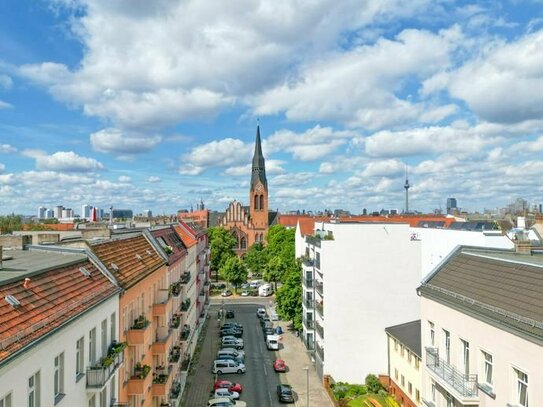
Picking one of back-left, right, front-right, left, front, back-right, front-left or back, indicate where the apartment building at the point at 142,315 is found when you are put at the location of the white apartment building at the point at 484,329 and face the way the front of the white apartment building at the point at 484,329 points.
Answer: front-right

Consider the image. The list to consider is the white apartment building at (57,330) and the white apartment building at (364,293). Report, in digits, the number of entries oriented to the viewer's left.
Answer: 1

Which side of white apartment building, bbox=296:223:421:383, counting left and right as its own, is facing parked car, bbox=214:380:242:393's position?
front

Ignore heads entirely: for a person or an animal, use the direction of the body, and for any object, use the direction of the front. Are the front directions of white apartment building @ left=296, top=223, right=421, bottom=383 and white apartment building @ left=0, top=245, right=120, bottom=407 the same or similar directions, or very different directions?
very different directions

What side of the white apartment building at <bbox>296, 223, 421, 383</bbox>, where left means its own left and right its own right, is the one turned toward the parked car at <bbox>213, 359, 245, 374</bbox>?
front

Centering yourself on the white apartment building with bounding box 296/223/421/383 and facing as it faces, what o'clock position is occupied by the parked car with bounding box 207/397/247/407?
The parked car is roughly at 11 o'clock from the white apartment building.

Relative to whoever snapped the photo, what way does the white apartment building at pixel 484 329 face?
facing the viewer and to the left of the viewer

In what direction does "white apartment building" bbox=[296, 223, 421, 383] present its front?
to the viewer's left

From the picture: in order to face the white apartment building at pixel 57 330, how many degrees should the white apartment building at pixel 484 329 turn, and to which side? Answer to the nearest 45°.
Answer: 0° — it already faces it
